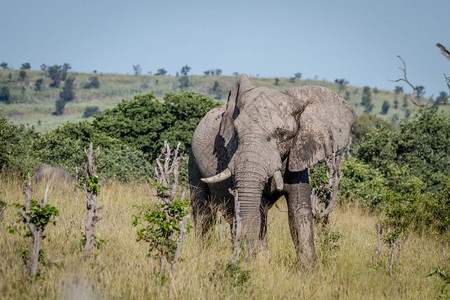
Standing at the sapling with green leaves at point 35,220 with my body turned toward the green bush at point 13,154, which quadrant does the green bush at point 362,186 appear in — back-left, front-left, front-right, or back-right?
front-right

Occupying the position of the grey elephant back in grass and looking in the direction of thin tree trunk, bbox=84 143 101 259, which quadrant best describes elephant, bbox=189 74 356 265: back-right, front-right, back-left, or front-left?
front-left

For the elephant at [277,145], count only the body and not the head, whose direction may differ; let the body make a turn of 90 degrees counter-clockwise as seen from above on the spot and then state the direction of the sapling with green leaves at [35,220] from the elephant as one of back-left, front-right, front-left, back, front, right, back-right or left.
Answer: back

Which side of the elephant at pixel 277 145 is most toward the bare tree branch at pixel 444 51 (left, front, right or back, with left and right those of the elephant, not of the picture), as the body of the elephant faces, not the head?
left

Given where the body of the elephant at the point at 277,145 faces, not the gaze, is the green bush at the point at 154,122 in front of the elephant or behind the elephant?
behind

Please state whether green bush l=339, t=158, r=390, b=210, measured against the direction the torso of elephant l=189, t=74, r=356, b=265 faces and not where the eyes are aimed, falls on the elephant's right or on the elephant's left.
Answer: on the elephant's left

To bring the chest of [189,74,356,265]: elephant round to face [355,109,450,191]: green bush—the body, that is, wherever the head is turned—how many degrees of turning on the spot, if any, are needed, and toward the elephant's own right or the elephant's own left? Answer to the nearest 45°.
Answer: approximately 90° to the elephant's own left

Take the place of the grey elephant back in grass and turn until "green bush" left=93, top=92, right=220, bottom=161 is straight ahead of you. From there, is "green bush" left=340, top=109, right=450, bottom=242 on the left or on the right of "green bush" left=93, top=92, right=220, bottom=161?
right
